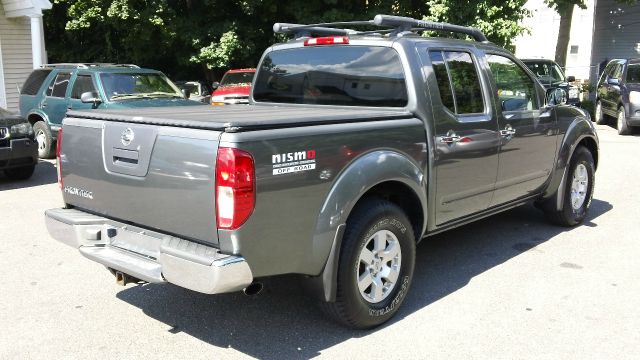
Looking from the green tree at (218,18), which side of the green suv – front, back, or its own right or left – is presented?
left

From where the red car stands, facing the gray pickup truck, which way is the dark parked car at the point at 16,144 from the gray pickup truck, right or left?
right

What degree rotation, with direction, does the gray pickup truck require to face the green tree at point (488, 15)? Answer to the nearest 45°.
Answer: approximately 45° to its left

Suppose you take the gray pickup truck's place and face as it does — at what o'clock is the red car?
The red car is roughly at 10 o'clock from the gray pickup truck.

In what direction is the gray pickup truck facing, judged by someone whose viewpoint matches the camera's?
facing away from the viewer and to the right of the viewer

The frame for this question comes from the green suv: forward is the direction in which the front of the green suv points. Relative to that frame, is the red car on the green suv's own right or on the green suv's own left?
on the green suv's own left

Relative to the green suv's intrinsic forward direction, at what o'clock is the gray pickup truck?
The gray pickup truck is roughly at 1 o'clock from the green suv.

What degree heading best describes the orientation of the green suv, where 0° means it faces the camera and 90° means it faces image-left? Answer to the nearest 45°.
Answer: approximately 315°

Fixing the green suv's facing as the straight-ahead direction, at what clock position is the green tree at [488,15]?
The green tree is roughly at 10 o'clock from the green suv.
